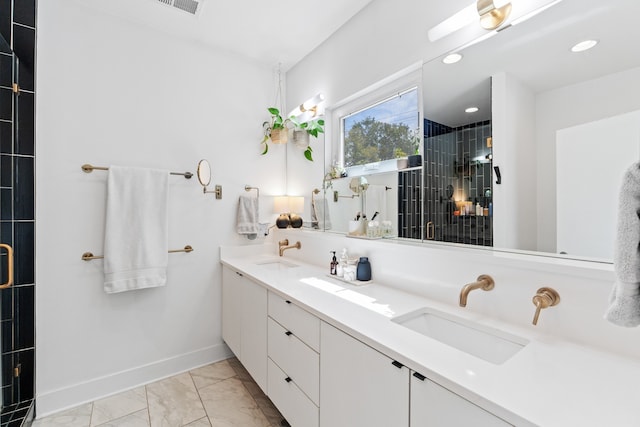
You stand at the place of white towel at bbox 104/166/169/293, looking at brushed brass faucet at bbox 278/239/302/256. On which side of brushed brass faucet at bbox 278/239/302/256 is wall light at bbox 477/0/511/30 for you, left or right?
right

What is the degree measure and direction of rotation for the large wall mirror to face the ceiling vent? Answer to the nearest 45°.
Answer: approximately 45° to its right

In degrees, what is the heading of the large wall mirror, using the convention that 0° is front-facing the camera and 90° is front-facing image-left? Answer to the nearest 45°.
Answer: approximately 45°

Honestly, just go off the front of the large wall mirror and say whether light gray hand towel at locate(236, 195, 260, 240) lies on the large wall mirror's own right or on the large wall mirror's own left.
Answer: on the large wall mirror's own right

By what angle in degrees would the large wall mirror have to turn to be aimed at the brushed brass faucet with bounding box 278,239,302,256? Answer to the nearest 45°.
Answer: approximately 45° to its right

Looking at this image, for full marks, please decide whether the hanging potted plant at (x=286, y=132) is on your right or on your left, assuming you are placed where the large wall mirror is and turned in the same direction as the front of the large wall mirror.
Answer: on your right

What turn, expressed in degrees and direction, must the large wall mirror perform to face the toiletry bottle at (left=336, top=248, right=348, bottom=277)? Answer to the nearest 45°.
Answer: approximately 45° to its right

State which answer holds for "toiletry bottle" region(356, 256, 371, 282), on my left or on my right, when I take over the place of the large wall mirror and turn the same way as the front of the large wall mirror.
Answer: on my right

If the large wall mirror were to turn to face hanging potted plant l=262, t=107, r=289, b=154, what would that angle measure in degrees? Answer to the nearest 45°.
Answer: approximately 45° to its right
